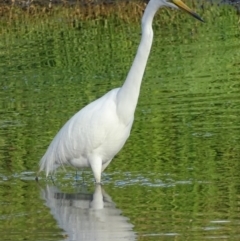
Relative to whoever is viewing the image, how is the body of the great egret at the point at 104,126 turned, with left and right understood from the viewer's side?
facing to the right of the viewer
